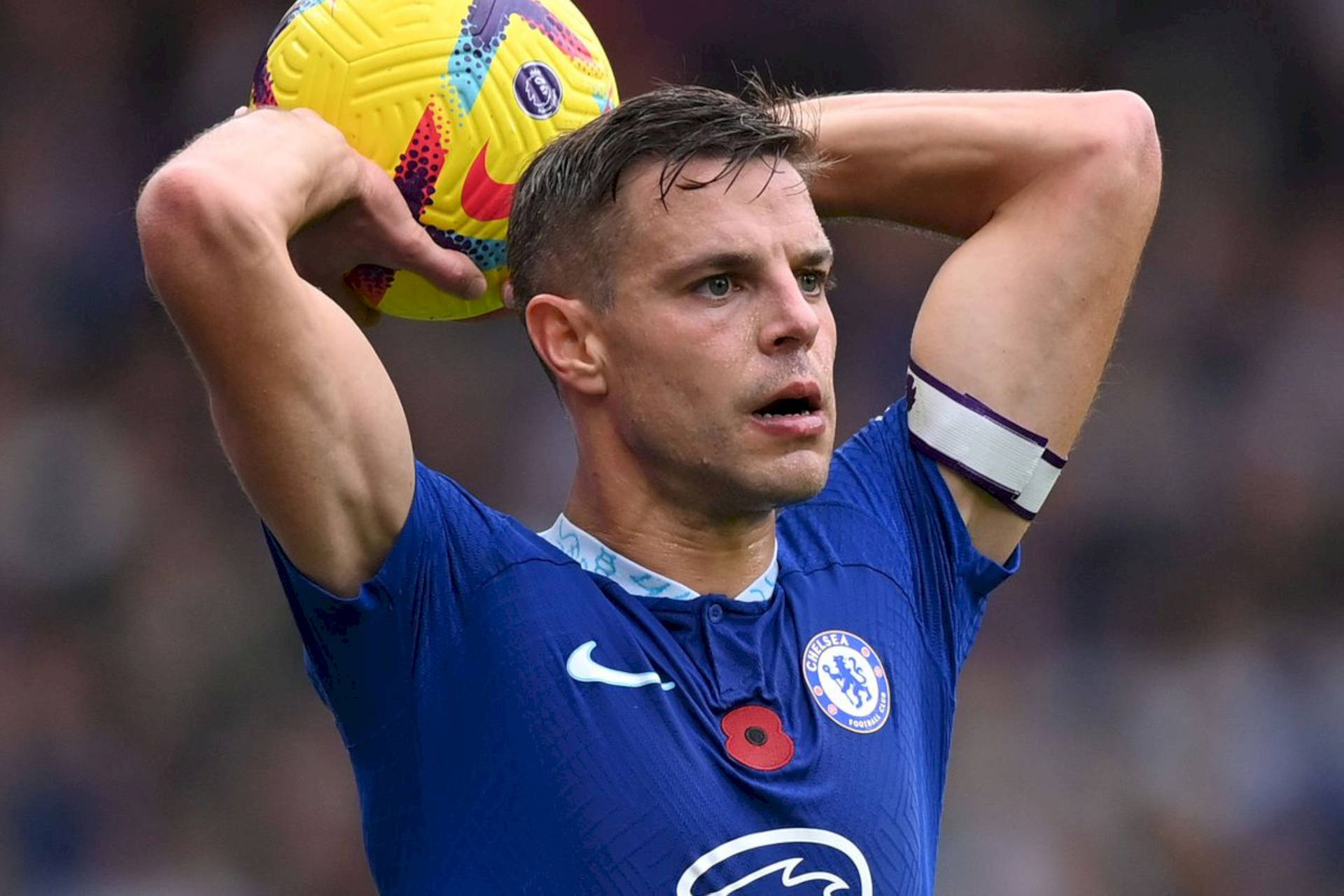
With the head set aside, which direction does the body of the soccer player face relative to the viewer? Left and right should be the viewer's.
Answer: facing the viewer and to the right of the viewer

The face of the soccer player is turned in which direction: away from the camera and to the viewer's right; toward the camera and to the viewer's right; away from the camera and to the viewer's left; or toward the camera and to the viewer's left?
toward the camera and to the viewer's right
